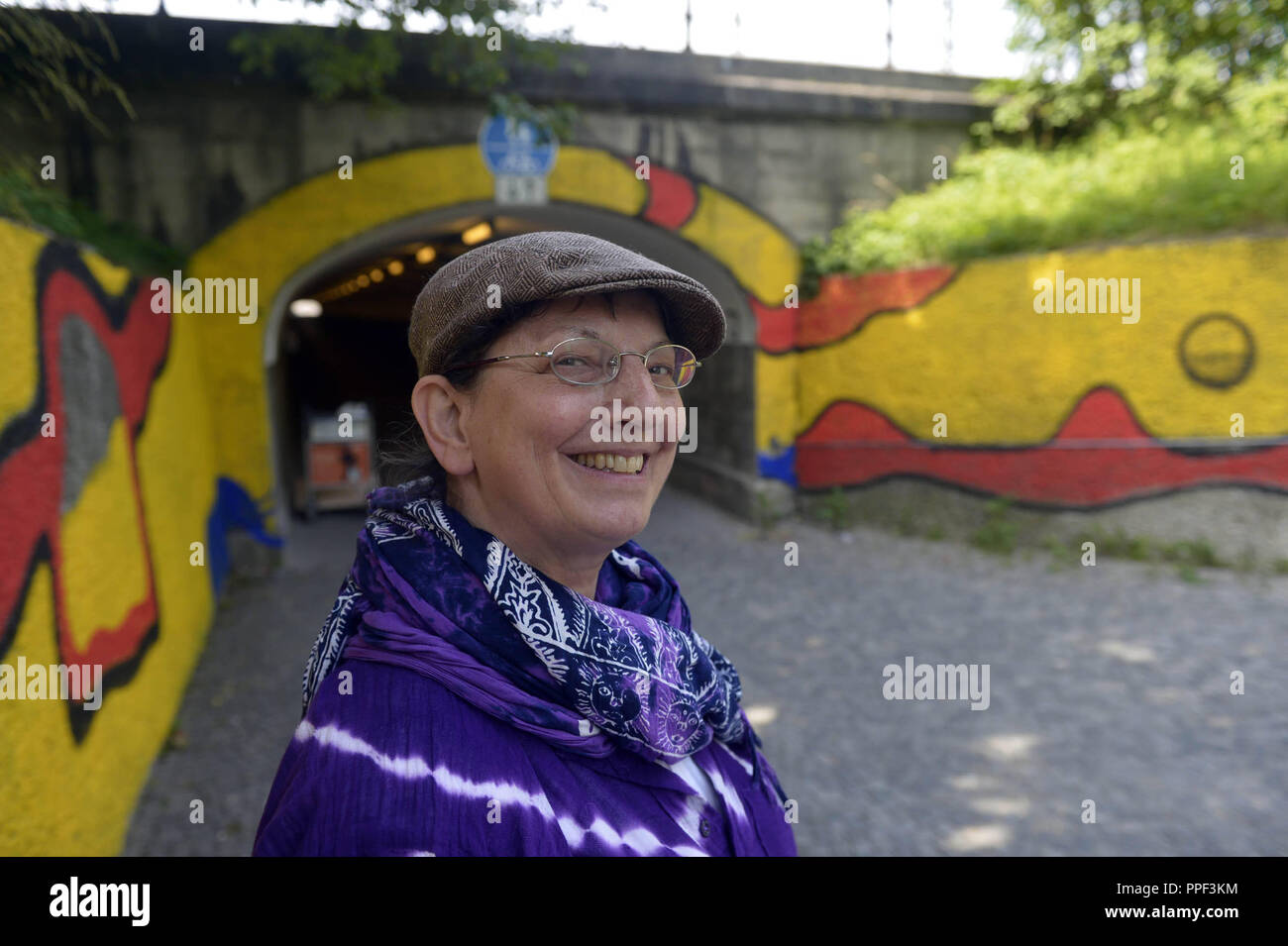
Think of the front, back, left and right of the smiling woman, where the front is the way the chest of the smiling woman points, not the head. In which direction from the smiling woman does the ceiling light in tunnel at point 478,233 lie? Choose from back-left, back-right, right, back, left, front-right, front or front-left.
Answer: back-left

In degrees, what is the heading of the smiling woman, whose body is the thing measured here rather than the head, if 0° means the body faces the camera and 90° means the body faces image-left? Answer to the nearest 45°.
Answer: approximately 315°

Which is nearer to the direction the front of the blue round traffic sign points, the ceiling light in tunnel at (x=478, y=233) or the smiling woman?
the smiling woman

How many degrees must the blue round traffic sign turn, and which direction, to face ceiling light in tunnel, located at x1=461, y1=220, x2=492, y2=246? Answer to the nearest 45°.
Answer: approximately 180°

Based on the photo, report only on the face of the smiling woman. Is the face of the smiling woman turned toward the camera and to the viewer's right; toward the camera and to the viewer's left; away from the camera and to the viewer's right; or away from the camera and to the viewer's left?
toward the camera and to the viewer's right

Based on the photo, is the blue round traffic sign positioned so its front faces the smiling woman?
yes

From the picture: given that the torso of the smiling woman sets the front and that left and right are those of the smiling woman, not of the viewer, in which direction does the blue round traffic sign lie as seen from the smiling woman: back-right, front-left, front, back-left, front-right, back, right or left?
back-left

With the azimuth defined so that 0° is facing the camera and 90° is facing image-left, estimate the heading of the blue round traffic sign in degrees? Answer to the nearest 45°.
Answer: approximately 0°
